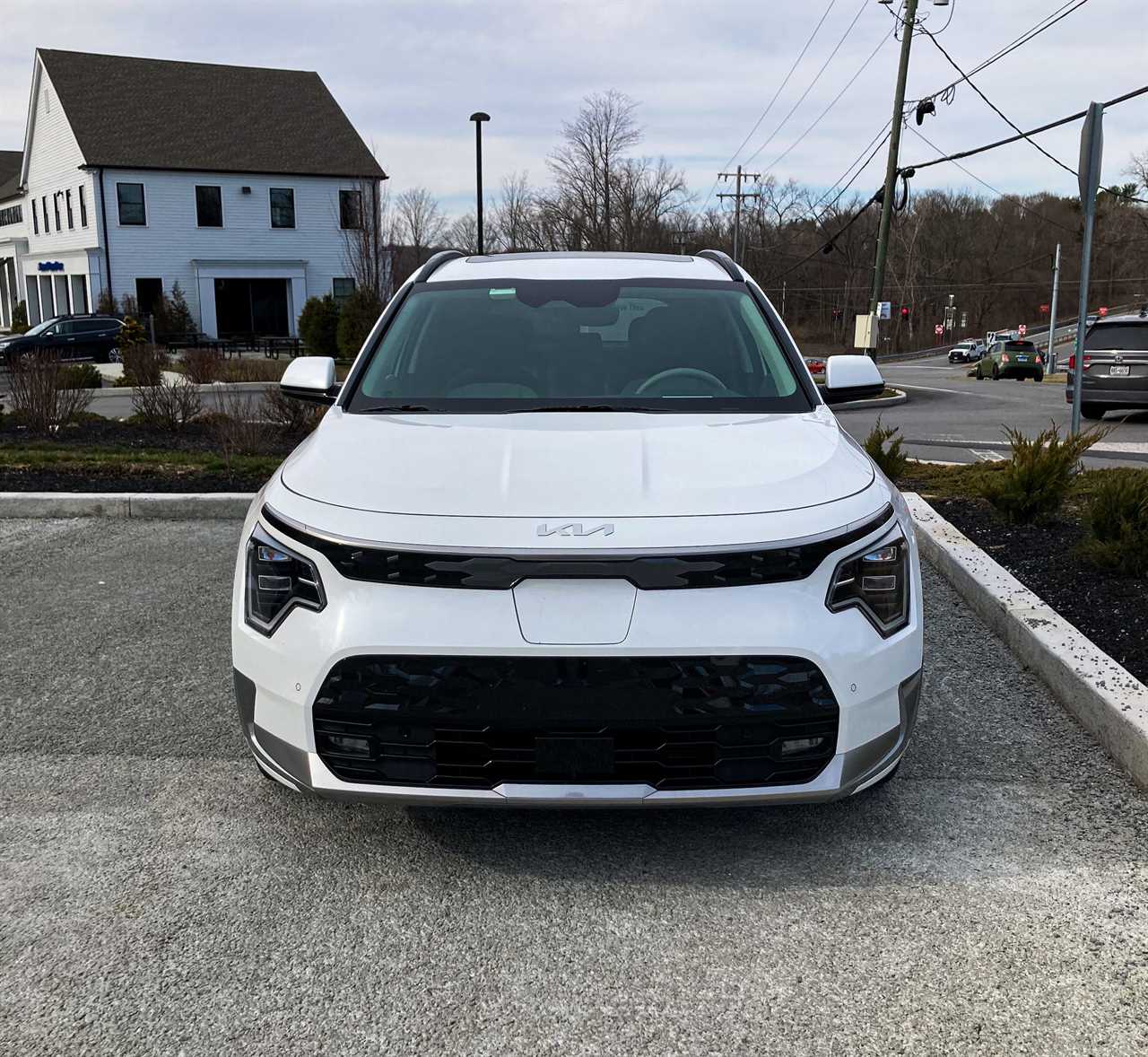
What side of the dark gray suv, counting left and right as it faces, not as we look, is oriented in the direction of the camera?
back

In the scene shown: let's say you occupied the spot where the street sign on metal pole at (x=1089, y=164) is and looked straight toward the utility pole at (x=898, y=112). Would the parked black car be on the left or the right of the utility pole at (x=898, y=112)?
left

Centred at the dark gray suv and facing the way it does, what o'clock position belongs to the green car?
The green car is roughly at 12 o'clock from the dark gray suv.

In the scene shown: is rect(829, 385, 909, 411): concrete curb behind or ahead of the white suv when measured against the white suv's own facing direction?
behind

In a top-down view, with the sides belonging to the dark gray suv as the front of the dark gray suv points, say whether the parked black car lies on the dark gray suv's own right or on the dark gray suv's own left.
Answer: on the dark gray suv's own left

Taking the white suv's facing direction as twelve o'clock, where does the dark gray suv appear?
The dark gray suv is roughly at 7 o'clock from the white suv.

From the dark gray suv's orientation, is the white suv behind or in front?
behind

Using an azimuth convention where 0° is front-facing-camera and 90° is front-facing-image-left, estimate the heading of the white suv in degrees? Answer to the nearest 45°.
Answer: approximately 0°
